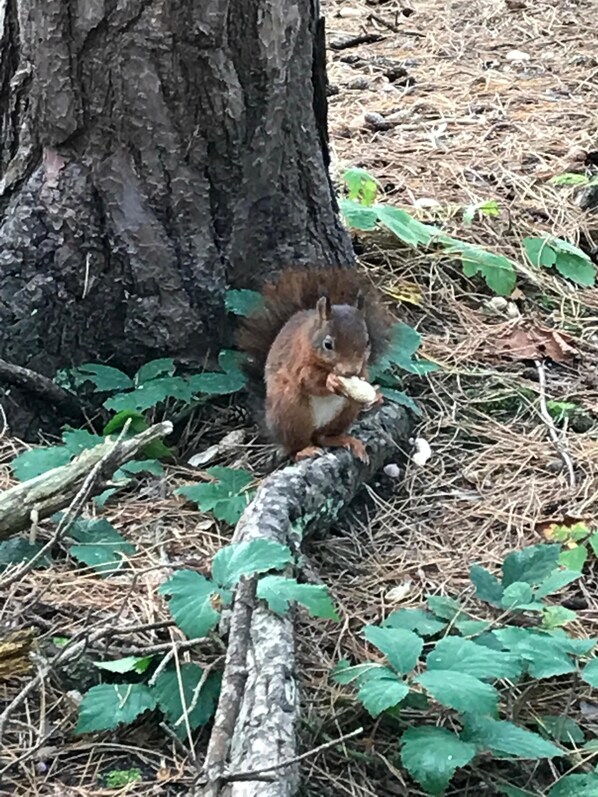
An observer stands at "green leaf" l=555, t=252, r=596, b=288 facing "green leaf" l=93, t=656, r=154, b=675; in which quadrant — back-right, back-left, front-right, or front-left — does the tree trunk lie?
front-right

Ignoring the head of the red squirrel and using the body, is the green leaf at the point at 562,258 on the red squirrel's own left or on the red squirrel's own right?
on the red squirrel's own left

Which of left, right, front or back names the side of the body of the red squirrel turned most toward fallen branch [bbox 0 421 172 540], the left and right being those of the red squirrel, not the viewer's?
right

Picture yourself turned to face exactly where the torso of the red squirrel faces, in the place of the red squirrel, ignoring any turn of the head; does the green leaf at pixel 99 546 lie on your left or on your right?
on your right

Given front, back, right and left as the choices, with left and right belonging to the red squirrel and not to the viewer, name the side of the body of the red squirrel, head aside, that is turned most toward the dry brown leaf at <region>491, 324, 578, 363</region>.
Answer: left

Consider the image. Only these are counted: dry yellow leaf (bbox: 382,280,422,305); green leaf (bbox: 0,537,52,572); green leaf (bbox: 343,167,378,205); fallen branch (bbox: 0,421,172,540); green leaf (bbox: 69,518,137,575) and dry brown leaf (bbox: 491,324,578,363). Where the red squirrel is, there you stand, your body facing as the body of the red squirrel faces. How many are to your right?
3

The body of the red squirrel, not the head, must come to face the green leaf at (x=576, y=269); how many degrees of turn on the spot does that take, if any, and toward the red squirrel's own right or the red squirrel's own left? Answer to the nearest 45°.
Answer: approximately 90° to the red squirrel's own left

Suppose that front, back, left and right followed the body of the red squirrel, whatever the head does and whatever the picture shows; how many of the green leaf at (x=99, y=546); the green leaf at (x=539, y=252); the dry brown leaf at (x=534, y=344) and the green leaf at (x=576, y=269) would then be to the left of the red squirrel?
3

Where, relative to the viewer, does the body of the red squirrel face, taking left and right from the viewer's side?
facing the viewer and to the right of the viewer

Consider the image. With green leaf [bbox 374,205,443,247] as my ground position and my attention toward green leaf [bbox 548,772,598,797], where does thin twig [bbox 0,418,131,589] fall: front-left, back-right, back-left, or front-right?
front-right

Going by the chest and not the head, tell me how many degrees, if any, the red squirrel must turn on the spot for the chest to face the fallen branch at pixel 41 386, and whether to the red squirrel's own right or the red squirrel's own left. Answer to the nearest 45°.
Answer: approximately 135° to the red squirrel's own right

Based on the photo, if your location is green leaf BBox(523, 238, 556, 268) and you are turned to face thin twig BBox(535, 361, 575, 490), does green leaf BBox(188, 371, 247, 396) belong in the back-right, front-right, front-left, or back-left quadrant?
front-right

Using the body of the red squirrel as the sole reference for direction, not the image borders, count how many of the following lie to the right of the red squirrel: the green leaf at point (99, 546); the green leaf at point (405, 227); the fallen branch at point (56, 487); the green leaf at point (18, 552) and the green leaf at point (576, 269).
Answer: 3

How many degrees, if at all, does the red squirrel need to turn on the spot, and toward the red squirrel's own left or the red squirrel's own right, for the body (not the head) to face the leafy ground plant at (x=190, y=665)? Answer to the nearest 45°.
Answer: approximately 45° to the red squirrel's own right
